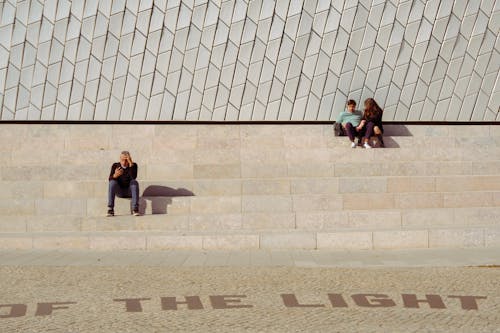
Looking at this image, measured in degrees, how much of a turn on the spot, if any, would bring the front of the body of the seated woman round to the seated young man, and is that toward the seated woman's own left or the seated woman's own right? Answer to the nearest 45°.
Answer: approximately 90° to the seated woman's own right

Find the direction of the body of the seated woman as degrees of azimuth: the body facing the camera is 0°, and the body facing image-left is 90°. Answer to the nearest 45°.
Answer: approximately 45°

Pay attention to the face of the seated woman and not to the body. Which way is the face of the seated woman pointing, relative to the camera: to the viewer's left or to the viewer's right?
to the viewer's left

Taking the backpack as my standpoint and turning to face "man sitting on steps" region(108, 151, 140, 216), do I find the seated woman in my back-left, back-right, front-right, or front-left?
back-left

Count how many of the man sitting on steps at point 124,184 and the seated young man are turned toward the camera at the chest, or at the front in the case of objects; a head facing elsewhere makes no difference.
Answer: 2

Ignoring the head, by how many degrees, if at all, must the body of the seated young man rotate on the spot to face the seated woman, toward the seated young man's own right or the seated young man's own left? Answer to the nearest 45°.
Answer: approximately 45° to the seated young man's own left

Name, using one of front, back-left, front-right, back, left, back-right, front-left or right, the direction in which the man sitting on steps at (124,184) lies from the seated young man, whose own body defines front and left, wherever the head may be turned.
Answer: front-right
